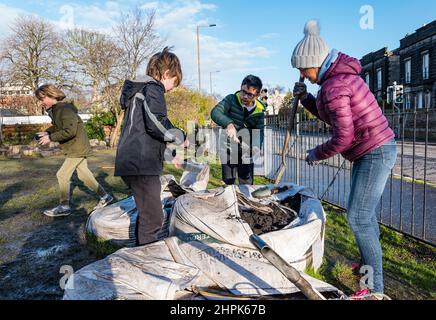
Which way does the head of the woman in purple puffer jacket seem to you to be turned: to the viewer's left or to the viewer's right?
to the viewer's left

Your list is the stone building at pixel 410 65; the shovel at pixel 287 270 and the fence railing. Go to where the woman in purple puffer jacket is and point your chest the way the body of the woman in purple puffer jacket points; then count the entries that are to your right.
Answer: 2

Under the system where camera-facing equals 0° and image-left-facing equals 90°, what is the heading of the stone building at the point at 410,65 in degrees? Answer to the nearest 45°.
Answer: approximately 45°

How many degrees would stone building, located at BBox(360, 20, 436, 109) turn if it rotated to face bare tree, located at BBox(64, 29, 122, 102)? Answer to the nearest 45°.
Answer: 0° — it already faces it

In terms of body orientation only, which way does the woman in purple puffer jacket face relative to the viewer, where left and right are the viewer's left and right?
facing to the left of the viewer

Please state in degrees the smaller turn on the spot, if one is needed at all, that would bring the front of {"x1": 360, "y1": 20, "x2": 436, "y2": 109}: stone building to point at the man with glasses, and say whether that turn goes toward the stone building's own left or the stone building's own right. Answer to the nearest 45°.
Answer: approximately 45° to the stone building's own left
